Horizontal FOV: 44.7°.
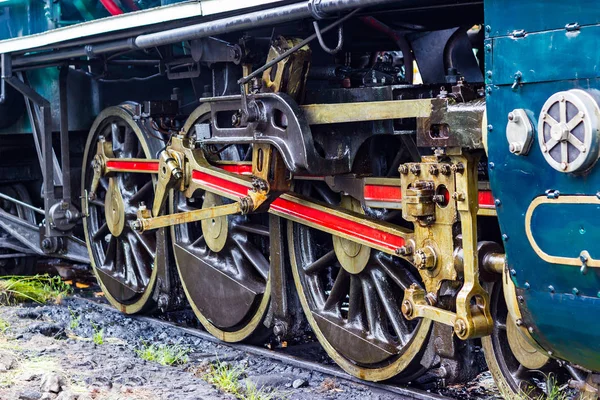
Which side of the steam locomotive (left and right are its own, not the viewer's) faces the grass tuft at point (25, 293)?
back

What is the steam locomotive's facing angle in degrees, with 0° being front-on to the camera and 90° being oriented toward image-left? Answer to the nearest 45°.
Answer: approximately 315°

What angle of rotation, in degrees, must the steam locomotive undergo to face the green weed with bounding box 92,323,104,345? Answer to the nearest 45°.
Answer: approximately 180°
